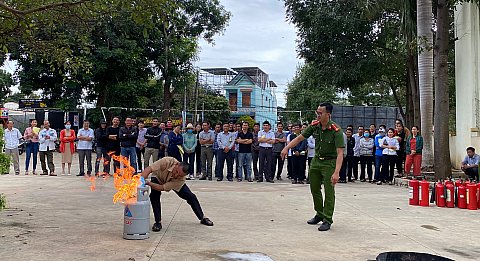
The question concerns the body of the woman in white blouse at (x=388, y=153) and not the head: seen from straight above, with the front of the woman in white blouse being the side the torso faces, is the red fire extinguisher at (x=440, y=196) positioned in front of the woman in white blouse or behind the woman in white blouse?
in front

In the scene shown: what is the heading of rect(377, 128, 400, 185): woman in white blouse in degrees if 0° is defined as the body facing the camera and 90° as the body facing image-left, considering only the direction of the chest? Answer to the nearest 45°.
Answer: approximately 0°

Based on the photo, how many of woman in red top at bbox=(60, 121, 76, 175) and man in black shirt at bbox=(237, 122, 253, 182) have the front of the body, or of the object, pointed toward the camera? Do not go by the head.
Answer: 2

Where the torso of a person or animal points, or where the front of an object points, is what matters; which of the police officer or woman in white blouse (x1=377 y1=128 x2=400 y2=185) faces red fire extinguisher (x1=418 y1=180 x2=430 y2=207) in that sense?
the woman in white blouse

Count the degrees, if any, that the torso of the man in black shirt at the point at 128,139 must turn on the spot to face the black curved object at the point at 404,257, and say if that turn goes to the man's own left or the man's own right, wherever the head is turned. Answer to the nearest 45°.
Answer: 0° — they already face it

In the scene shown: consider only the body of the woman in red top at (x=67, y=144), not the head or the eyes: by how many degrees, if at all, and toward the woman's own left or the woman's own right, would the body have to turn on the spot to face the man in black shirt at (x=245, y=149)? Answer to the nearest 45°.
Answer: approximately 45° to the woman's own left

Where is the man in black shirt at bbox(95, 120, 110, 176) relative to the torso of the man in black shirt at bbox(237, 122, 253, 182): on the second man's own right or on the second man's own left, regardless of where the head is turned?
on the second man's own right

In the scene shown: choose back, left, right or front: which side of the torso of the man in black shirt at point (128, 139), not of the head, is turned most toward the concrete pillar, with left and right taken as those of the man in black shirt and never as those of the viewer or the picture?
left
